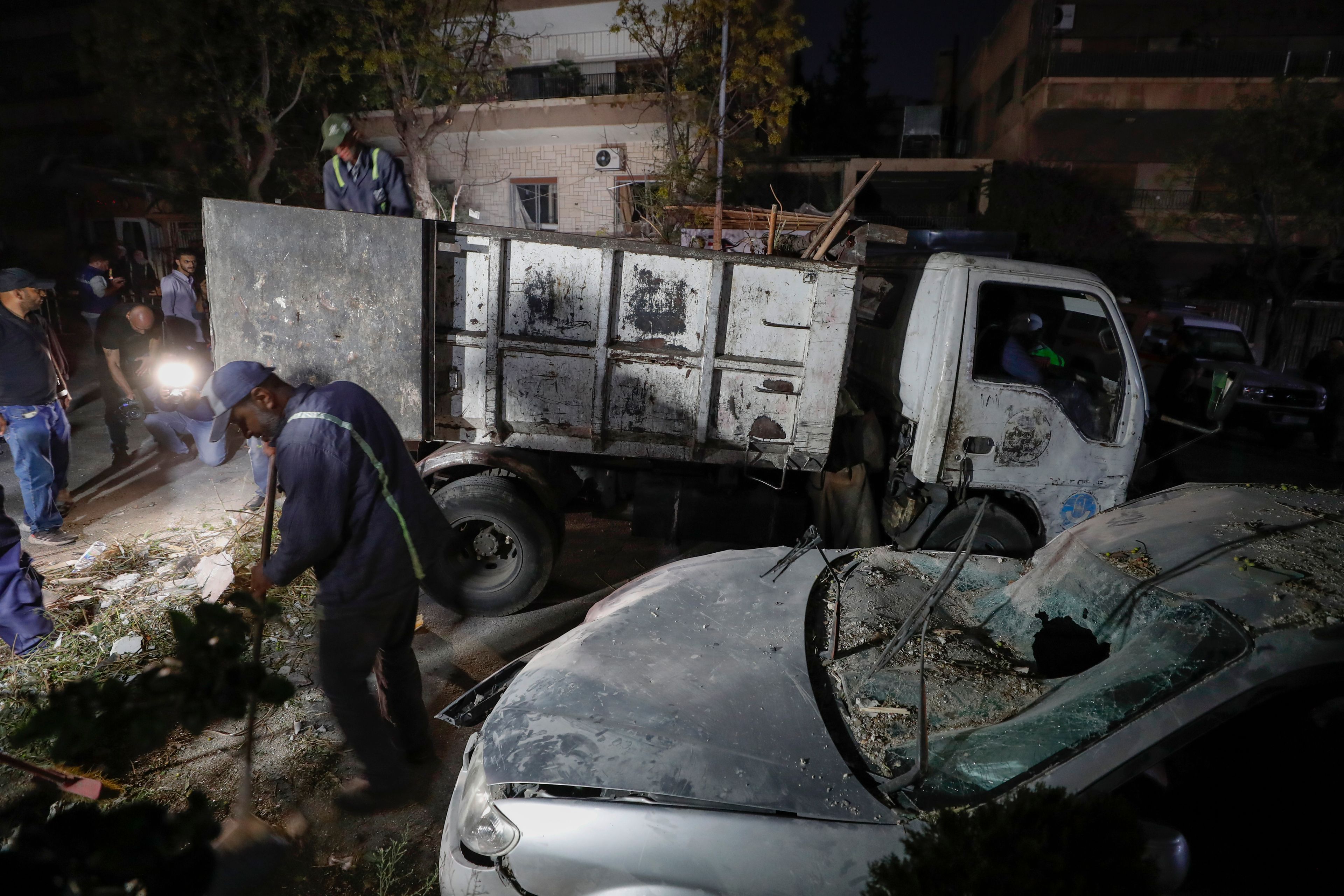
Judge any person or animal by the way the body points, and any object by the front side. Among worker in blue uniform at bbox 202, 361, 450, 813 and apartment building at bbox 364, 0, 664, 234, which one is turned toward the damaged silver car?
the apartment building

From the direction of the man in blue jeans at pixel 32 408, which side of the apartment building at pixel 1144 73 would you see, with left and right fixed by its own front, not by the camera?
front

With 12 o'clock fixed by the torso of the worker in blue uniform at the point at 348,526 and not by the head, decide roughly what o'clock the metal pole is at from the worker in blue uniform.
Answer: The metal pole is roughly at 4 o'clock from the worker in blue uniform.

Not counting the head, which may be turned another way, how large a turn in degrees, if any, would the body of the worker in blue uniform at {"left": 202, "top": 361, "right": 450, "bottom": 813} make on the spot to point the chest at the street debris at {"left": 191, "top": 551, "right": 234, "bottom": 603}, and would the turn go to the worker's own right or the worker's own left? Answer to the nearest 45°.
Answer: approximately 90° to the worker's own right

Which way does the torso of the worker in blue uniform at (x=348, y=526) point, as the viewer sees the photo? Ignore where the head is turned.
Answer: to the viewer's left

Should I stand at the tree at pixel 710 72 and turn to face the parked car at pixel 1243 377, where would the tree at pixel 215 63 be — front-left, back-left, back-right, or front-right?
back-right

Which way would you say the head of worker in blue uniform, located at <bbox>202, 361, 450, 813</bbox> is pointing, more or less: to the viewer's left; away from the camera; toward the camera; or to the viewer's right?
to the viewer's left

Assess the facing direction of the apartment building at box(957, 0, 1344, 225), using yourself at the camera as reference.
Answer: facing the viewer

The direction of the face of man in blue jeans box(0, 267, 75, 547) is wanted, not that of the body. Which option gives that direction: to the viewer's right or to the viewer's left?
to the viewer's right

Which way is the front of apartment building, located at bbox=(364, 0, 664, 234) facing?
toward the camera

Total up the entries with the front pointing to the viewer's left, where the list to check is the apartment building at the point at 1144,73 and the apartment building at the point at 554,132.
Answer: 0

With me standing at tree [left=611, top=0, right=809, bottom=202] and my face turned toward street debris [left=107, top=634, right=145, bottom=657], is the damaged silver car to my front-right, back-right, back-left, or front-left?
front-left

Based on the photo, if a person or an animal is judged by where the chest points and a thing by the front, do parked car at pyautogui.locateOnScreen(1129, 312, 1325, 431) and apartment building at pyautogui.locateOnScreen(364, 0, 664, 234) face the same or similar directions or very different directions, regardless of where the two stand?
same or similar directions
